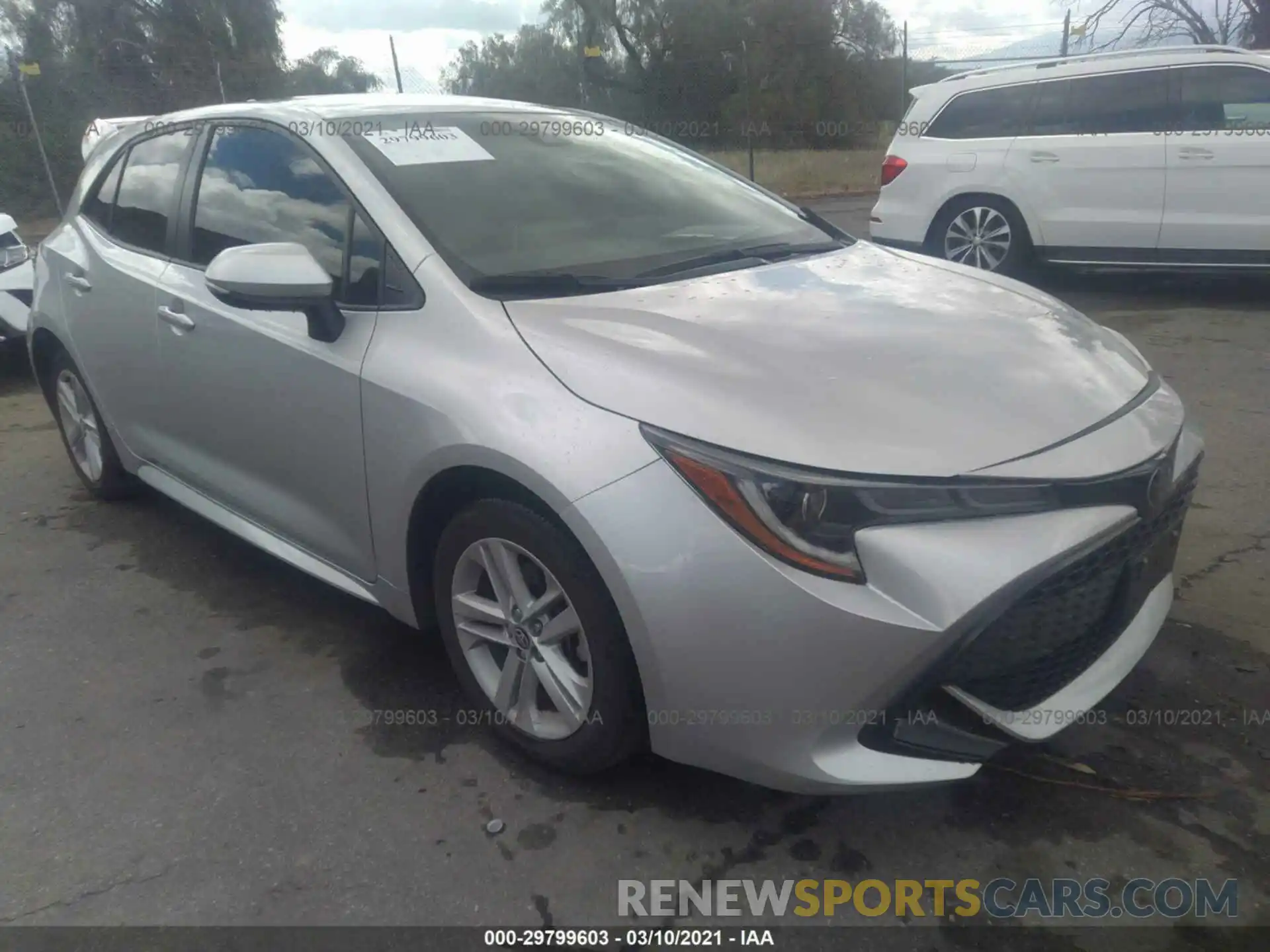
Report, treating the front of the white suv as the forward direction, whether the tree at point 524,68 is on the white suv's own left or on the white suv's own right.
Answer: on the white suv's own left

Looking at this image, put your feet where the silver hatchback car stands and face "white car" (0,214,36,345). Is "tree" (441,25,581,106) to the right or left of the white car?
right

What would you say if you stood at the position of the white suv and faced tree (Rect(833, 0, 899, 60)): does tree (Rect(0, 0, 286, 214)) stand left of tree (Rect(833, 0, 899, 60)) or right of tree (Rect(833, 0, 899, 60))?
left

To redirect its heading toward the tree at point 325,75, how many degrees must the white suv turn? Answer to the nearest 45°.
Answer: approximately 135° to its left

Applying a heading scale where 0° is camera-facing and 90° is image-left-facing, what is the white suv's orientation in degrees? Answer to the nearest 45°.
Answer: approximately 270°

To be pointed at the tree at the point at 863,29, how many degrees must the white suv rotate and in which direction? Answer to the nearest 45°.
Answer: approximately 90° to its left

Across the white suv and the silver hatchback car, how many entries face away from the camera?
0

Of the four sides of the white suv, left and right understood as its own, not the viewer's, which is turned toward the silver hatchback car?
right

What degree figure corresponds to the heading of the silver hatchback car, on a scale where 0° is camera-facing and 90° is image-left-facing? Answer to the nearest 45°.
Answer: approximately 315°

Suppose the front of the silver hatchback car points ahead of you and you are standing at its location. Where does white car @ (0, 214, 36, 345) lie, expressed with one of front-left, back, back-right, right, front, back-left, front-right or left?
back

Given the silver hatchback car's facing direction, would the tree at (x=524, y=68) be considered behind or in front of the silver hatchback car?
behind

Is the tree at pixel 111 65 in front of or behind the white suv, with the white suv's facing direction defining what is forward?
behind
